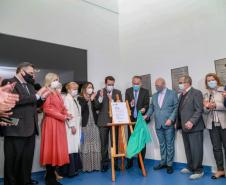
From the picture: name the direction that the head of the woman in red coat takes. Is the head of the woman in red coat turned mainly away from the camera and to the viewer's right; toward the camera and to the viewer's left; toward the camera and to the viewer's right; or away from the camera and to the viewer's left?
toward the camera and to the viewer's right

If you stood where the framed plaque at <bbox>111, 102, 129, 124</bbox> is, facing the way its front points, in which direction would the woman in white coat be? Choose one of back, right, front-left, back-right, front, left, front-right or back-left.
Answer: right

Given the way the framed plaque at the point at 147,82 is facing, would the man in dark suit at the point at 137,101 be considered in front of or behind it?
in front

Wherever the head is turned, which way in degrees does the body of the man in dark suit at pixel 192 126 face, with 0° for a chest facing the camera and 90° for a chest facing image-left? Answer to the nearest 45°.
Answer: approximately 45°

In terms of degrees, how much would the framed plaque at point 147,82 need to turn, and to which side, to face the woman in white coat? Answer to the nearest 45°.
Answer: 0° — it already faces them

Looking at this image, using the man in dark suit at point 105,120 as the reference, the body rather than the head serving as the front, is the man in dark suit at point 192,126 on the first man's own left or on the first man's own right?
on the first man's own left

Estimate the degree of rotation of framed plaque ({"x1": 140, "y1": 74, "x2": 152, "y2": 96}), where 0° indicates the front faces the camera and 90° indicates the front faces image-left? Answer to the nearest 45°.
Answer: approximately 45°

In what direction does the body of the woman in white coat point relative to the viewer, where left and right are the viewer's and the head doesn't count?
facing the viewer and to the right of the viewer

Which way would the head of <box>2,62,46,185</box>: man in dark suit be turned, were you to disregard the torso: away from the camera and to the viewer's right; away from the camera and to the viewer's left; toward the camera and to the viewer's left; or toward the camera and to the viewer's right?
toward the camera and to the viewer's right

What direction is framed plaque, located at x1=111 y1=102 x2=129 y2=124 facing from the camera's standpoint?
toward the camera

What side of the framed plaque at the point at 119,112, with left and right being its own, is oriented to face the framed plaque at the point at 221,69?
left

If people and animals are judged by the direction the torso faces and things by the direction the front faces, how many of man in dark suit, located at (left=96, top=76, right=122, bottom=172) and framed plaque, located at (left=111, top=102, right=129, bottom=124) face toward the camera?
2

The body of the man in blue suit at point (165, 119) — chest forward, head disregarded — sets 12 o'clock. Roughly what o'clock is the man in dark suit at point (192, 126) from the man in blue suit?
The man in dark suit is roughly at 9 o'clock from the man in blue suit.

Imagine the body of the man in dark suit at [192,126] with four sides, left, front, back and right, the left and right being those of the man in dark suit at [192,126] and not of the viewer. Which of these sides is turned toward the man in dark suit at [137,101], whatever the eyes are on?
right
